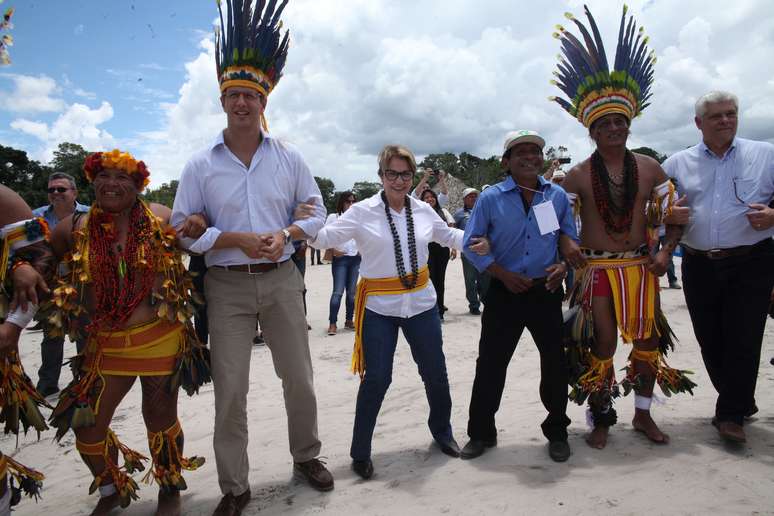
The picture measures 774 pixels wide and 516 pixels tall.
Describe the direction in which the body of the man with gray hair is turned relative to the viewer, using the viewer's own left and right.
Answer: facing the viewer

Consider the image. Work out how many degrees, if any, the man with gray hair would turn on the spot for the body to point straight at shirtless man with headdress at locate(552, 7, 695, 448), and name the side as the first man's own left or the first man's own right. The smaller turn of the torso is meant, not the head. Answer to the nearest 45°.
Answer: approximately 45° to the first man's own right

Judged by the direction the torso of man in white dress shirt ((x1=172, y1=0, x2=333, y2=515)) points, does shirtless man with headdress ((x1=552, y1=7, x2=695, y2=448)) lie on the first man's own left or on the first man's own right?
on the first man's own left

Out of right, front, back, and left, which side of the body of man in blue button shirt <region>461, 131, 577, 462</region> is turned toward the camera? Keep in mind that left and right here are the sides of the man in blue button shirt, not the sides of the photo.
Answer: front

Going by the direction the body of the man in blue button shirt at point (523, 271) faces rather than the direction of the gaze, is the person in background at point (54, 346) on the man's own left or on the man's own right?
on the man's own right

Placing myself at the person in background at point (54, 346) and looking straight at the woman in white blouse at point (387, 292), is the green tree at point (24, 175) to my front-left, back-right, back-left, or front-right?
back-left

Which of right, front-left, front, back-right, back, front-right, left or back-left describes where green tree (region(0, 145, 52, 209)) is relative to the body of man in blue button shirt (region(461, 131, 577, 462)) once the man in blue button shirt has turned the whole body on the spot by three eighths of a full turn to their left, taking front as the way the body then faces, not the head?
left

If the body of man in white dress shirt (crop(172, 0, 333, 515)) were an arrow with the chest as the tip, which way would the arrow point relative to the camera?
toward the camera

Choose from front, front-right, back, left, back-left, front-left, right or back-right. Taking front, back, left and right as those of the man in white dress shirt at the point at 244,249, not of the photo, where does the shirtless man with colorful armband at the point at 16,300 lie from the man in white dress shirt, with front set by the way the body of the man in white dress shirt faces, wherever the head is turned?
right

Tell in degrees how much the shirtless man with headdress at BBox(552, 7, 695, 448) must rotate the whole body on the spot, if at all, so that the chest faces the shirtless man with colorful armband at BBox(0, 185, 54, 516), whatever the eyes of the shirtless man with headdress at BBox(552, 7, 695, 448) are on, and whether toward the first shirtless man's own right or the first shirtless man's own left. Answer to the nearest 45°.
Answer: approximately 45° to the first shirtless man's own right

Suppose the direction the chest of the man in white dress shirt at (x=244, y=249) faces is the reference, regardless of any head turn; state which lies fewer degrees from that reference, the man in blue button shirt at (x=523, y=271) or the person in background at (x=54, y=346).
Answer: the man in blue button shirt

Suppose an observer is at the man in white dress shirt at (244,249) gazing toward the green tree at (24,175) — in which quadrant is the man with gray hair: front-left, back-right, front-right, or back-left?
back-right

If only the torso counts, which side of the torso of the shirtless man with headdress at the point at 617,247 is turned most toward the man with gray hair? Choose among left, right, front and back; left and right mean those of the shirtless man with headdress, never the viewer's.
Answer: left

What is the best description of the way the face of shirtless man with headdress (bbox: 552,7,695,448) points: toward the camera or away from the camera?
toward the camera
